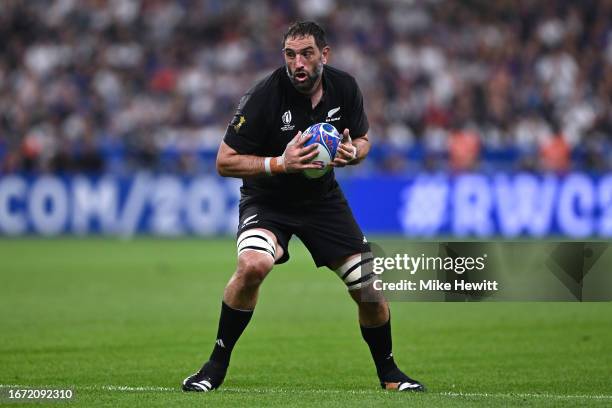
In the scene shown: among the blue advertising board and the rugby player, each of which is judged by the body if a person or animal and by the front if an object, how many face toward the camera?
2

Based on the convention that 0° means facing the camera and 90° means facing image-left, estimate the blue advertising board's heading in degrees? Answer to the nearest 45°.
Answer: approximately 0°

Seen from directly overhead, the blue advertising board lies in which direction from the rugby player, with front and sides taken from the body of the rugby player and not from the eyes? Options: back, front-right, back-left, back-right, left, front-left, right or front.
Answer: back

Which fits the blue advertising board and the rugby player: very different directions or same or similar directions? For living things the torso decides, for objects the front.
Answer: same or similar directions

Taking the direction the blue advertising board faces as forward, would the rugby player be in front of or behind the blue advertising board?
in front

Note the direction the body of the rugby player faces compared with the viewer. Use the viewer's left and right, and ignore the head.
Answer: facing the viewer
